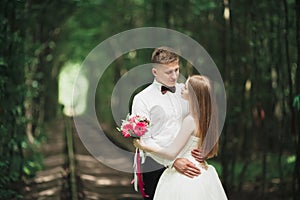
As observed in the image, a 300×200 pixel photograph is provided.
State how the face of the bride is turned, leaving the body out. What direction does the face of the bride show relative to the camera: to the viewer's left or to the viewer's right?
to the viewer's left

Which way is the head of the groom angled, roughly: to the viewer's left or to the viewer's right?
to the viewer's right

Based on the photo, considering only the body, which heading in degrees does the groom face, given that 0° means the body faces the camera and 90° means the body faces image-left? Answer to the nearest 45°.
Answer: approximately 315°
